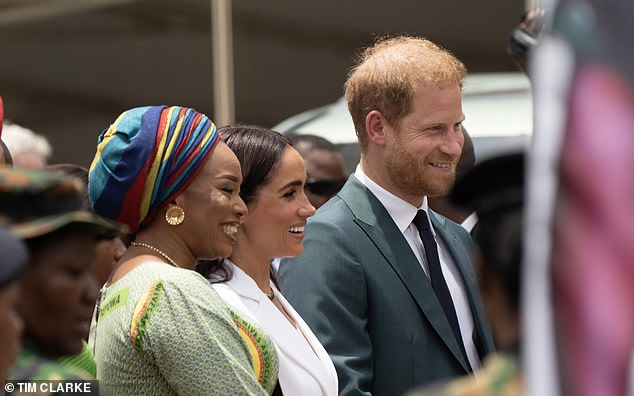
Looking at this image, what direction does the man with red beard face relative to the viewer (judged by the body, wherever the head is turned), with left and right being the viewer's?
facing the viewer and to the right of the viewer

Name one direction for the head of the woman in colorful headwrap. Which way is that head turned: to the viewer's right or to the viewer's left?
to the viewer's right

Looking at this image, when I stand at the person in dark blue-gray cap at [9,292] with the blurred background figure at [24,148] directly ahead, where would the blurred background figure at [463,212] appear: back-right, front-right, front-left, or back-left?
front-right

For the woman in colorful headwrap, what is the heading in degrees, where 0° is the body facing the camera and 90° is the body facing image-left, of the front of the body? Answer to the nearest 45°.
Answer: approximately 270°

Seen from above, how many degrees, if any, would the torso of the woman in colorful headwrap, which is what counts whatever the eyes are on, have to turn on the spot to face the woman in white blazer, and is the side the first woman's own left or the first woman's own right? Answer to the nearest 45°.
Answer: approximately 45° to the first woman's own left

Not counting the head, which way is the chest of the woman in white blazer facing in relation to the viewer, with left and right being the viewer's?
facing to the right of the viewer

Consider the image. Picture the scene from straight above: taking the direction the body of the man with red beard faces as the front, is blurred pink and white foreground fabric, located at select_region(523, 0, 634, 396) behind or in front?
in front

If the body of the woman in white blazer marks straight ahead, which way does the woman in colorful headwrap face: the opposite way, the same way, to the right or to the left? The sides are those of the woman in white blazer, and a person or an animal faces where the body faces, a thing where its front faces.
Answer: the same way
